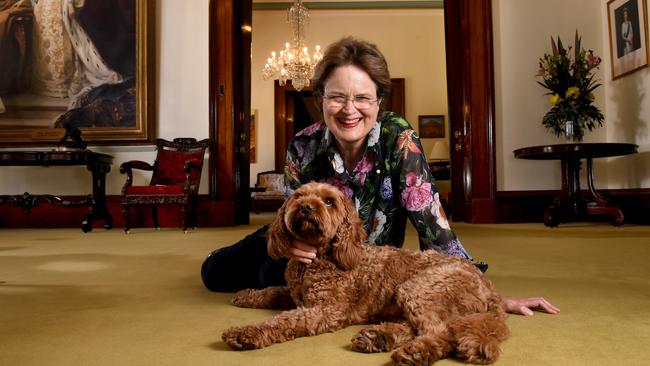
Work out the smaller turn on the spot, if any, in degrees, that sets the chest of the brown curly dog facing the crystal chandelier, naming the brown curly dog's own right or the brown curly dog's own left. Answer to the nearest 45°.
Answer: approximately 90° to the brown curly dog's own right

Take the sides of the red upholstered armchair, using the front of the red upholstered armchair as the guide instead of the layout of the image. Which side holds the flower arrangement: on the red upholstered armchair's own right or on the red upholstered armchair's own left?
on the red upholstered armchair's own left

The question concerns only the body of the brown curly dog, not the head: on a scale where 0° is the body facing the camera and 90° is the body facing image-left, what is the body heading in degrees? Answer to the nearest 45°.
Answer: approximately 90°

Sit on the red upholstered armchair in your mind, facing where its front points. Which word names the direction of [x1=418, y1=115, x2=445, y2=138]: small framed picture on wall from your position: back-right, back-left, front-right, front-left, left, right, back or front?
back

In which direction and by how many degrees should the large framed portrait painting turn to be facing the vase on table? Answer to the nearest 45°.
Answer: approximately 45° to its left

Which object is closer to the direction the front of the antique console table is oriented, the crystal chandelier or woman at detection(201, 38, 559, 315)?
the woman

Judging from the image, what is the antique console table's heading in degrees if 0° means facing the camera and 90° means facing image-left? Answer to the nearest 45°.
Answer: approximately 0°

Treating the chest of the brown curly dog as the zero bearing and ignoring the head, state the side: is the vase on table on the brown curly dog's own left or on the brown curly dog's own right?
on the brown curly dog's own right

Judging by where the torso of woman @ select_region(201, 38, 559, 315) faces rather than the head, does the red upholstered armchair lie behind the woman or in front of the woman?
behind

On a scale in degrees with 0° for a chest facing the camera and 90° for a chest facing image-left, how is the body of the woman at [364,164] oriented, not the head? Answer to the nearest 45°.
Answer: approximately 0°
